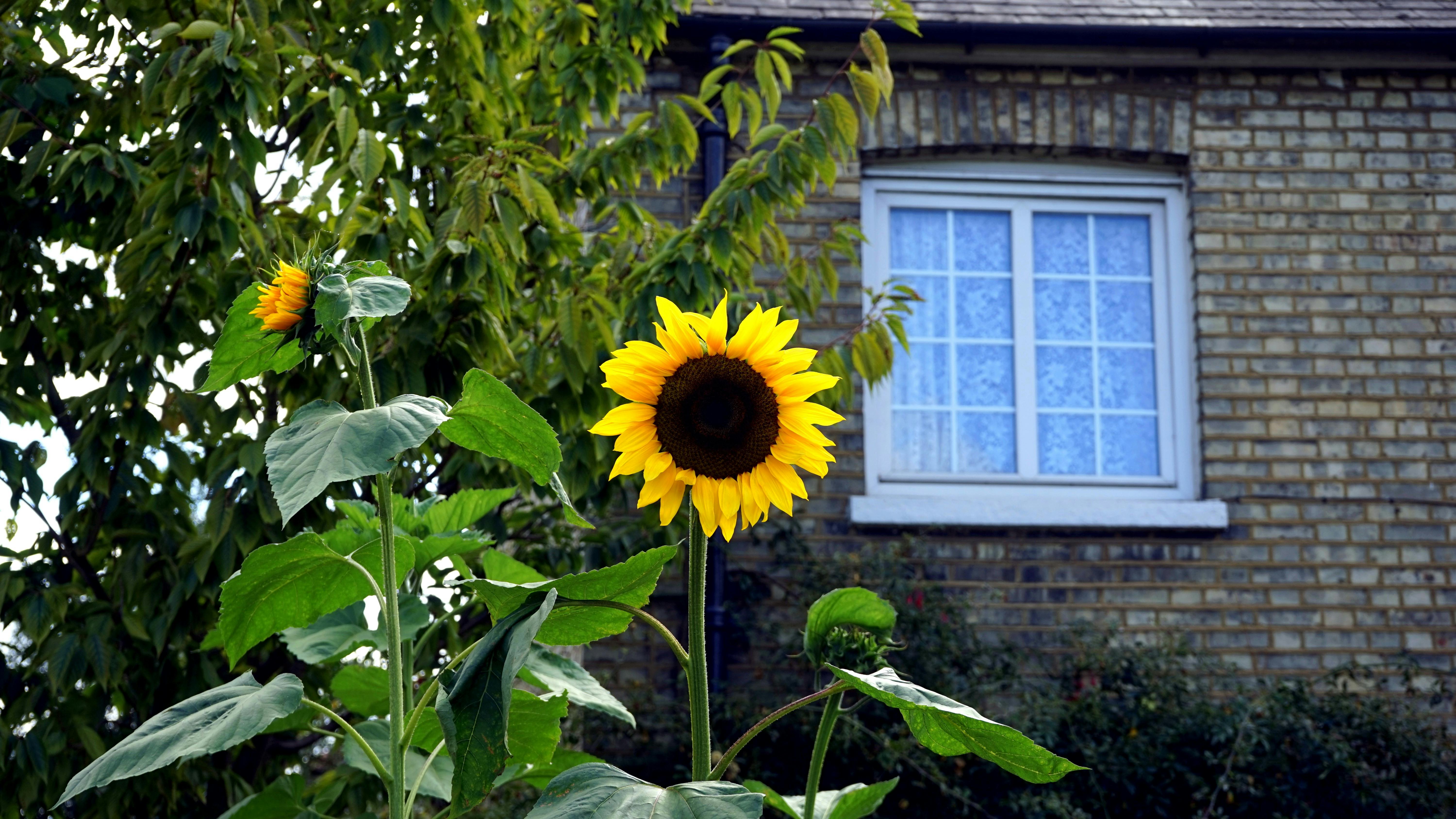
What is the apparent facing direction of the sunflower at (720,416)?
toward the camera

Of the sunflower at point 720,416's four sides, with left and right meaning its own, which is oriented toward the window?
back
